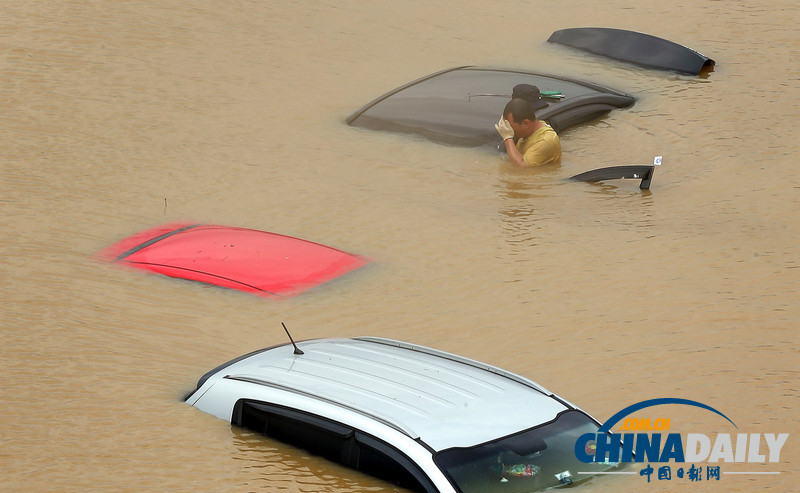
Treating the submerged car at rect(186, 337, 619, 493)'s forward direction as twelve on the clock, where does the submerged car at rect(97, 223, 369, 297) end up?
the submerged car at rect(97, 223, 369, 297) is roughly at 7 o'clock from the submerged car at rect(186, 337, 619, 493).
